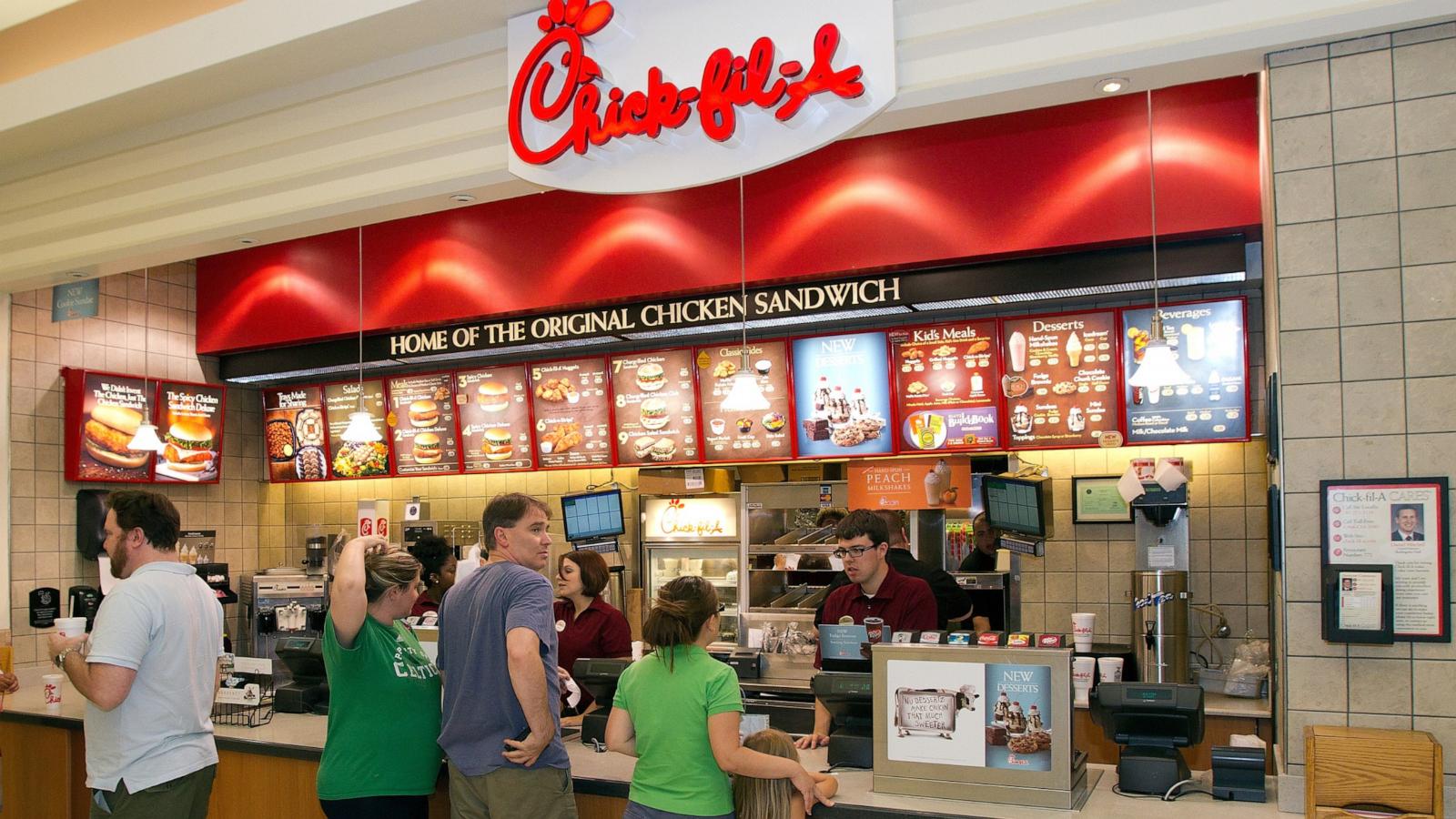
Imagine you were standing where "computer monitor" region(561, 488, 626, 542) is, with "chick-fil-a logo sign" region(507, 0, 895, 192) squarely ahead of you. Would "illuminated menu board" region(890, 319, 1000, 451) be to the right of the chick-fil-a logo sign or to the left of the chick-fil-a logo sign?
left

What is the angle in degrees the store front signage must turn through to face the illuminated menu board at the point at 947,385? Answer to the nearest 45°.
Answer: approximately 135° to its left

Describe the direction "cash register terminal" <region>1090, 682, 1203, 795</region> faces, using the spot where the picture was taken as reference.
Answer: facing away from the viewer

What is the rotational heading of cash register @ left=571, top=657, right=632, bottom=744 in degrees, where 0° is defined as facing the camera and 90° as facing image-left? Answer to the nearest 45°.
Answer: approximately 180°

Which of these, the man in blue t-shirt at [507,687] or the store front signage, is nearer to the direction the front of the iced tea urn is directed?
the man in blue t-shirt

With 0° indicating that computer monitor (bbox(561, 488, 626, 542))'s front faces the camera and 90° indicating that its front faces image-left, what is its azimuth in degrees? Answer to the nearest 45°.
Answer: approximately 0°

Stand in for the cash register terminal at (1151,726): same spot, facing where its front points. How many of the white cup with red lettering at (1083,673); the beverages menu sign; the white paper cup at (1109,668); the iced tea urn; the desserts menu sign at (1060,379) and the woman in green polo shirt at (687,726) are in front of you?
5

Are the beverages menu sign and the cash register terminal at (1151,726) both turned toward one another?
yes

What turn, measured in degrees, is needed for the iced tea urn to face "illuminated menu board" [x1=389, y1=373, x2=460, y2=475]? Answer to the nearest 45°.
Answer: approximately 90° to its right
